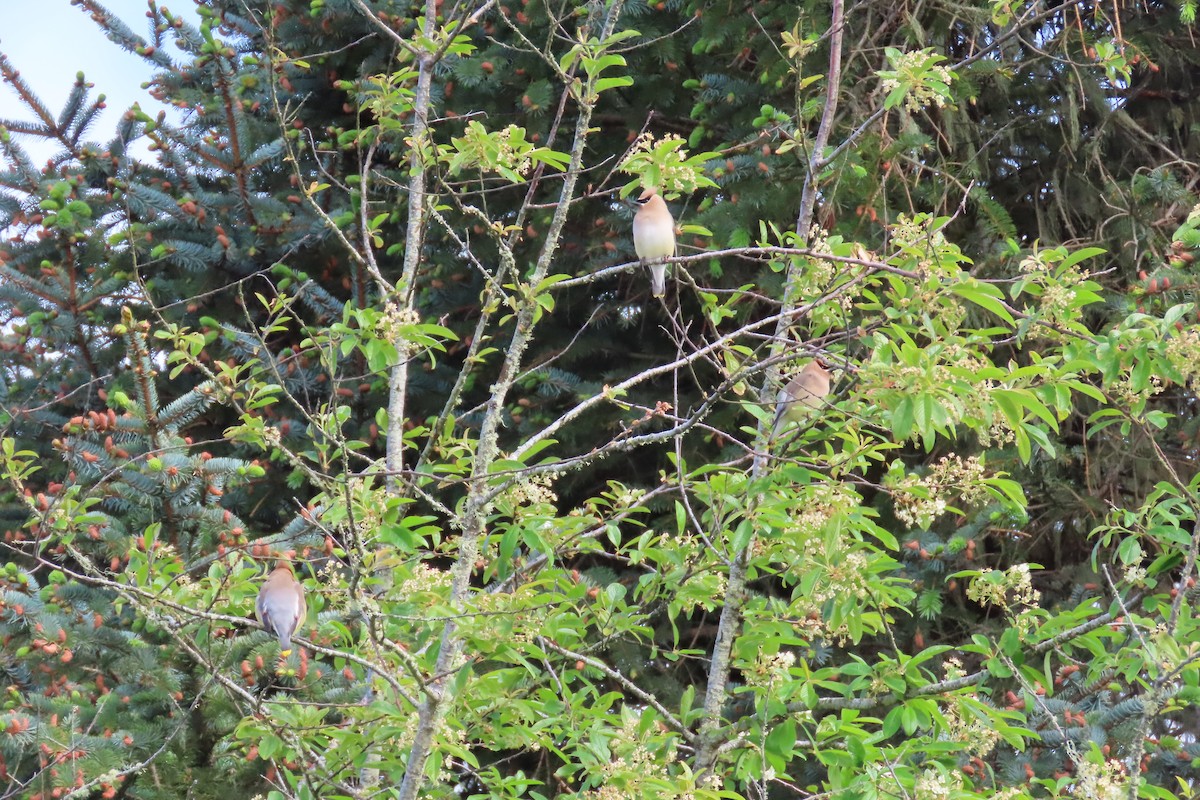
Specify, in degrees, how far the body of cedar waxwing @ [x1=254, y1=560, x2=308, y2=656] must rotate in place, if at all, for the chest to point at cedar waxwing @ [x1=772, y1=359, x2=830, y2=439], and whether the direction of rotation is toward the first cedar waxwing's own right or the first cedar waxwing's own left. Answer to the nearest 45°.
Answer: approximately 90° to the first cedar waxwing's own right

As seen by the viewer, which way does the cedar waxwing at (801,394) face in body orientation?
to the viewer's right

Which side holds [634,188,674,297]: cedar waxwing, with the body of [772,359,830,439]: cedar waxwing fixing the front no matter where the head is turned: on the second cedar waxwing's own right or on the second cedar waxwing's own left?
on the second cedar waxwing's own left

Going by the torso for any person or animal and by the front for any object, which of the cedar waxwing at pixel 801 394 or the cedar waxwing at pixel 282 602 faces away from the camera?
the cedar waxwing at pixel 282 602

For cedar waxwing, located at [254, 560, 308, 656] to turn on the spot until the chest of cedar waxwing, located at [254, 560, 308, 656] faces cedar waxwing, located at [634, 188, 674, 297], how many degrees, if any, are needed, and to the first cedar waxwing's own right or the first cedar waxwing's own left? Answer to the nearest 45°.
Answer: approximately 45° to the first cedar waxwing's own right

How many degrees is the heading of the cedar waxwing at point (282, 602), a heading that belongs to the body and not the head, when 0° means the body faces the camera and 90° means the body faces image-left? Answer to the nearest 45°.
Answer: approximately 180°

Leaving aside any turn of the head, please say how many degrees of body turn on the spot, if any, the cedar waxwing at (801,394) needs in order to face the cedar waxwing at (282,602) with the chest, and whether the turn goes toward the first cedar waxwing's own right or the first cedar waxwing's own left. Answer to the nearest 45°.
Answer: approximately 180°
